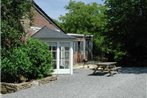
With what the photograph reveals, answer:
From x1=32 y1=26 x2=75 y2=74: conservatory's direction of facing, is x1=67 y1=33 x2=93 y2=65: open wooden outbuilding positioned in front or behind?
behind

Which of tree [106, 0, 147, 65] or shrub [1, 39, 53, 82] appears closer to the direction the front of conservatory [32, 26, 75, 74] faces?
the shrub

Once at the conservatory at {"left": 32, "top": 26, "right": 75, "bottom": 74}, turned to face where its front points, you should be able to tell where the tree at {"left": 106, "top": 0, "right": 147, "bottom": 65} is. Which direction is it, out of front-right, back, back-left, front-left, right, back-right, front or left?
back-left

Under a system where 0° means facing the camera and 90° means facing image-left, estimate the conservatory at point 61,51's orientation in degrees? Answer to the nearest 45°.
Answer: approximately 0°

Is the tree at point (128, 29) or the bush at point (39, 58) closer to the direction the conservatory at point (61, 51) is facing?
the bush

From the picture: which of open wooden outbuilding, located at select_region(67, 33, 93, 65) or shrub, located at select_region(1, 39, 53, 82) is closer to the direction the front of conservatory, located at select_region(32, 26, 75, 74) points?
the shrub
